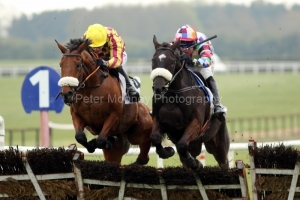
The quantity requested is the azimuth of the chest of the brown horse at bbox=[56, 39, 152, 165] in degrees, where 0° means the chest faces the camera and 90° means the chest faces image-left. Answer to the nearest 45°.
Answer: approximately 45°

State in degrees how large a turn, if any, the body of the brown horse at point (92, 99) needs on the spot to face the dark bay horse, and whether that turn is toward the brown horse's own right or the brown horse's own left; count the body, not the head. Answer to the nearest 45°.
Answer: approximately 135° to the brown horse's own left

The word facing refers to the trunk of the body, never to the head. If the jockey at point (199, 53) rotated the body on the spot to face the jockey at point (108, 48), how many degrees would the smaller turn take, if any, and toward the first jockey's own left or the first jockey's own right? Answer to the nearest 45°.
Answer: approximately 45° to the first jockey's own right

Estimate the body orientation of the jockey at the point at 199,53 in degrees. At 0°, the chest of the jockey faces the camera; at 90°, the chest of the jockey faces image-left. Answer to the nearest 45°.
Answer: approximately 45°

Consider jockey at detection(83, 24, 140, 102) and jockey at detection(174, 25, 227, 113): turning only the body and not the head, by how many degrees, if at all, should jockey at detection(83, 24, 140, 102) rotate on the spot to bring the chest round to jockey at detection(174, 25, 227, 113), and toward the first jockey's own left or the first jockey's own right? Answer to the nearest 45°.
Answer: approximately 135° to the first jockey's own left
